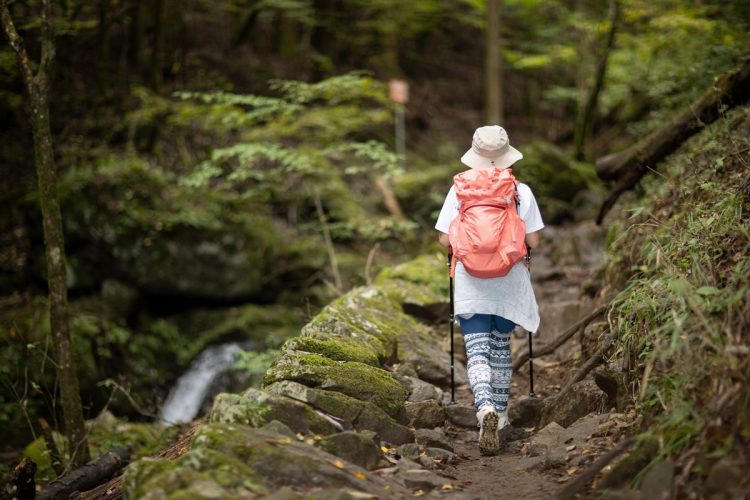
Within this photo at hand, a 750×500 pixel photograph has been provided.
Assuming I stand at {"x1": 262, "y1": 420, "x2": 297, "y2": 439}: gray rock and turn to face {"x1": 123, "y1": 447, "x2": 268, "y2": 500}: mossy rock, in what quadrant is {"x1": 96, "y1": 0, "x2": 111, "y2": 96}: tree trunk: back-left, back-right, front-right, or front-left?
back-right

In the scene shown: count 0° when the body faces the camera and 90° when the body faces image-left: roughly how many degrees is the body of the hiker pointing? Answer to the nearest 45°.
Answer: approximately 180°

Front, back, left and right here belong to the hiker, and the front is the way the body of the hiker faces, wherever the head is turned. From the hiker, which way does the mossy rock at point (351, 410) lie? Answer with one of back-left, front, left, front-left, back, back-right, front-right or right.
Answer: back-left
